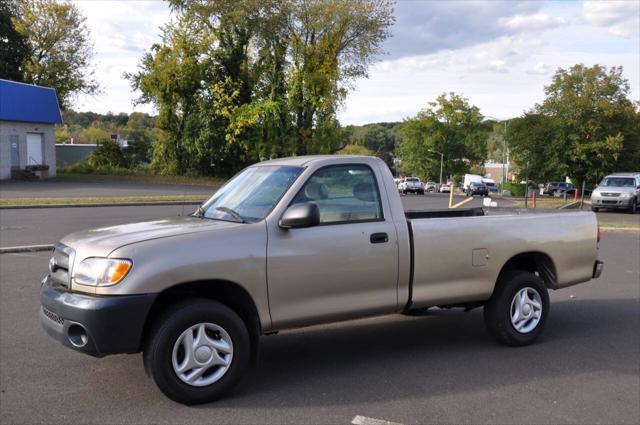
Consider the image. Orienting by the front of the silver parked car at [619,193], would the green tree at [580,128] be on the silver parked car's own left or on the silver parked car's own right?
on the silver parked car's own right

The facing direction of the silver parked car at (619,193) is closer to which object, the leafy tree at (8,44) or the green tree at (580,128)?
the leafy tree

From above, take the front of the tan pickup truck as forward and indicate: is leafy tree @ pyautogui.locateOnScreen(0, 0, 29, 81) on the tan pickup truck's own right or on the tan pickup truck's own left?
on the tan pickup truck's own right

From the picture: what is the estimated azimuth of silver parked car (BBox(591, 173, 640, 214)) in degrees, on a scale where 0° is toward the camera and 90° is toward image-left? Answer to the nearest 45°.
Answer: approximately 45°

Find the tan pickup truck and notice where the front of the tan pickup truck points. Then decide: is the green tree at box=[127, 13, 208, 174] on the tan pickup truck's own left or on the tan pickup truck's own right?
on the tan pickup truck's own right

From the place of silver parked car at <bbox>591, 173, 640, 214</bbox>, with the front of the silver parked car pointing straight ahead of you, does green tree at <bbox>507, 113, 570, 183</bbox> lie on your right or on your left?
on your right

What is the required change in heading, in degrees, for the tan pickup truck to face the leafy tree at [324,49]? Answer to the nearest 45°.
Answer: approximately 135° to its right

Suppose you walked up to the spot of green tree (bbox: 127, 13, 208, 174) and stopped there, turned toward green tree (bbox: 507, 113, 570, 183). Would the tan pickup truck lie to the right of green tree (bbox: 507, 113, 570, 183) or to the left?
right
